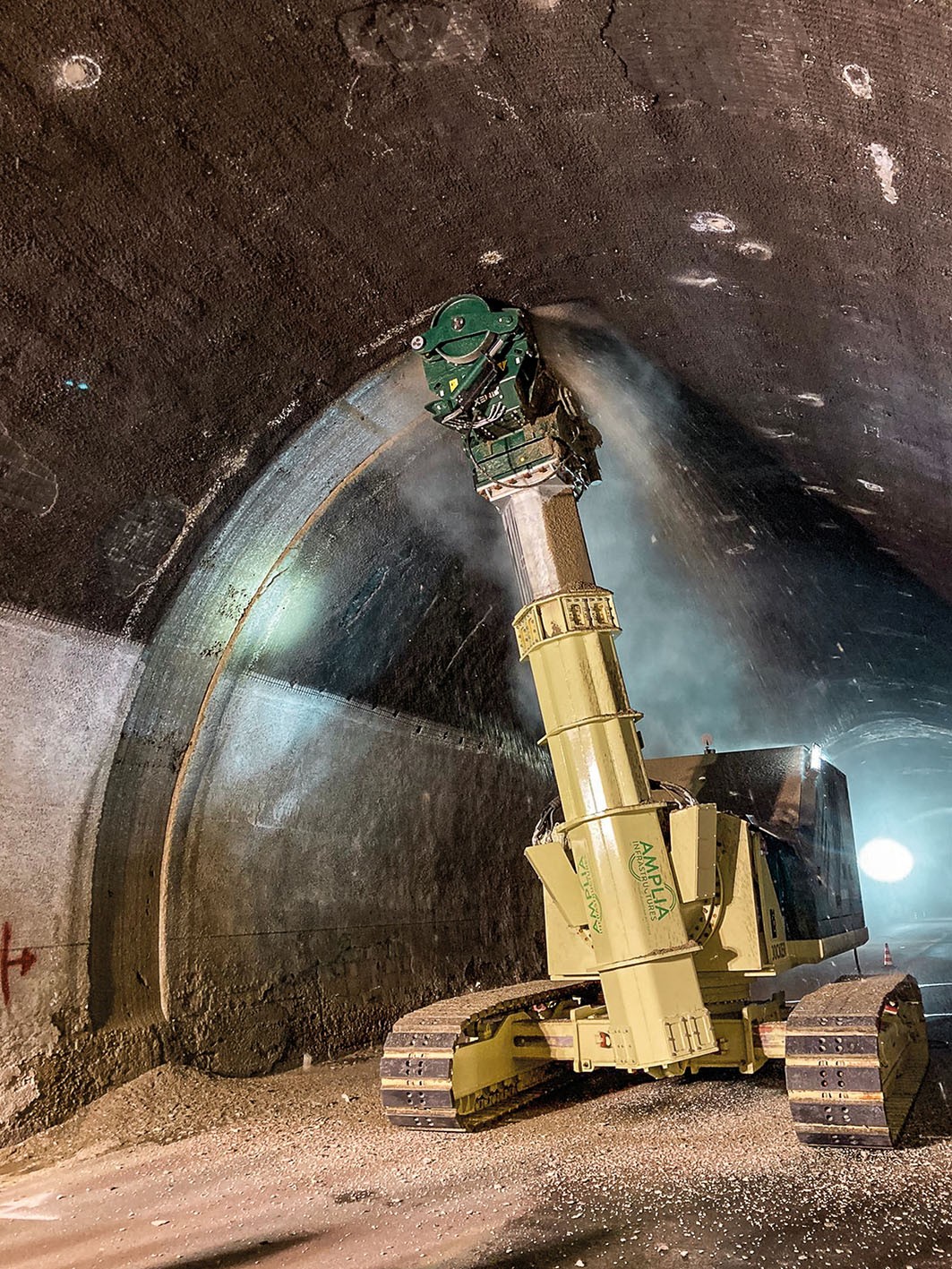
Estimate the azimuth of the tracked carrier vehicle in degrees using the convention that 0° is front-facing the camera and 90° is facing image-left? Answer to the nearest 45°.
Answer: approximately 45°
